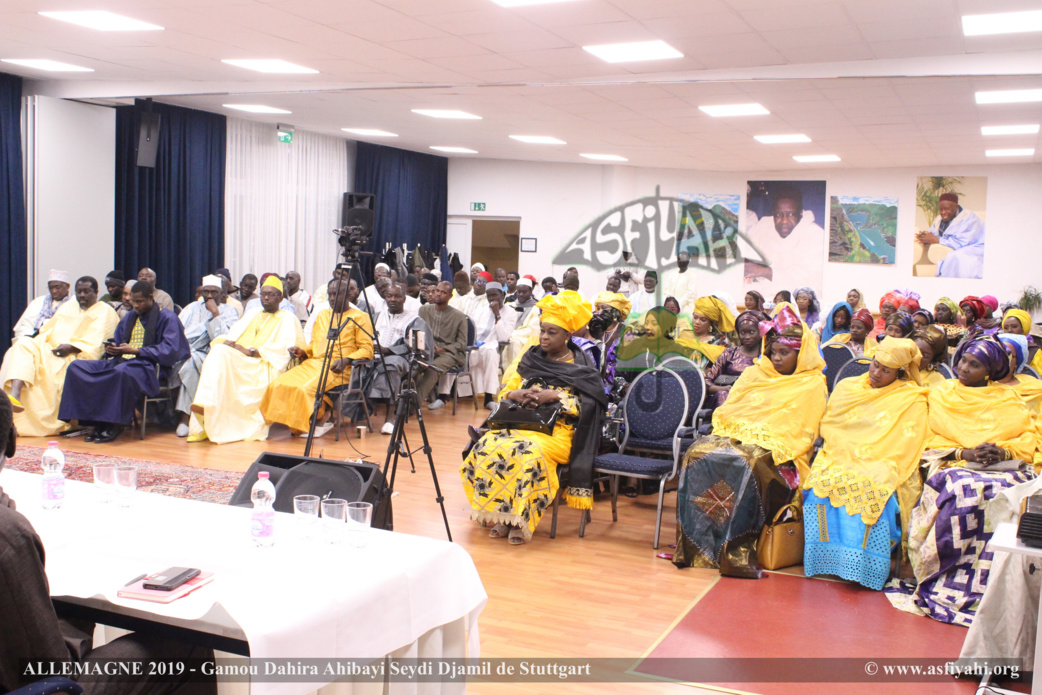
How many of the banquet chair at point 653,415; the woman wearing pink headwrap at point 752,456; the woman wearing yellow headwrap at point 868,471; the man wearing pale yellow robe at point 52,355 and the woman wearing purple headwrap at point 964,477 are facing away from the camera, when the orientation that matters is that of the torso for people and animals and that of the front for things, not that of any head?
0

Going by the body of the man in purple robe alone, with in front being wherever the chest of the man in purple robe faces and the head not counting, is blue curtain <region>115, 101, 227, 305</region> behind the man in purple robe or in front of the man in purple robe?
behind

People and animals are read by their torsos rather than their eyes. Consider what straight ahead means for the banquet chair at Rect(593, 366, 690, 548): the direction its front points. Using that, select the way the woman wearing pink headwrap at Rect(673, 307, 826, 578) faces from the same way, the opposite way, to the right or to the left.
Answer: the same way

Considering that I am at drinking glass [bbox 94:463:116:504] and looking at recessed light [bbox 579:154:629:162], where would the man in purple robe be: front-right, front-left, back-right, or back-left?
front-left

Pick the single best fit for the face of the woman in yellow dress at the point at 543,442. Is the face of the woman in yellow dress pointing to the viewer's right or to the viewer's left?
to the viewer's left

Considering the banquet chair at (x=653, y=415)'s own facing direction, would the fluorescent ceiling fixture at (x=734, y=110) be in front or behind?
behind

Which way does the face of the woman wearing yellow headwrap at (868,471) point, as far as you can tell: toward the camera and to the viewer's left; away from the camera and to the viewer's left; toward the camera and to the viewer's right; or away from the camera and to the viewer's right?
toward the camera and to the viewer's left

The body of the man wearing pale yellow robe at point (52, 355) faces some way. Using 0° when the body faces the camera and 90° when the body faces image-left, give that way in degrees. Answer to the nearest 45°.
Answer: approximately 45°

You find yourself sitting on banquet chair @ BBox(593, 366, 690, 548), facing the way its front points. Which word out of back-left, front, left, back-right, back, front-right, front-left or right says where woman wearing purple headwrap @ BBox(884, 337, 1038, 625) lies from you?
left

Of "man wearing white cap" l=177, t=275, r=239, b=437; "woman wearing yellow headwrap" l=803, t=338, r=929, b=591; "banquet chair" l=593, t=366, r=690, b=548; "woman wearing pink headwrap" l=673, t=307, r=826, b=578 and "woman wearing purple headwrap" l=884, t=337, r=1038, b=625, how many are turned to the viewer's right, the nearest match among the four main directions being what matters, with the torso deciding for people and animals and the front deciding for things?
0

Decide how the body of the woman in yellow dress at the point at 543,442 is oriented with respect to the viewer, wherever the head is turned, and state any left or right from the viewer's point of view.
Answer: facing the viewer and to the left of the viewer

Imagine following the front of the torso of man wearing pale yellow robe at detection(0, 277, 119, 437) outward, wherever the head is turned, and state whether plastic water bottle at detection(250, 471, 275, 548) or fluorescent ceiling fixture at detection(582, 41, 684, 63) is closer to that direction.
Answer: the plastic water bottle

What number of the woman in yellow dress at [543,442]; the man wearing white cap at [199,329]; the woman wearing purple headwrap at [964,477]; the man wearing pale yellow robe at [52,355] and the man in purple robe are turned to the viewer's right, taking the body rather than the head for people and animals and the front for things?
0

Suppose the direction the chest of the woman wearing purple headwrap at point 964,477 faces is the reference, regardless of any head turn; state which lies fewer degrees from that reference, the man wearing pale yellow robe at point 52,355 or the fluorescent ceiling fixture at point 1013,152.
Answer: the man wearing pale yellow robe

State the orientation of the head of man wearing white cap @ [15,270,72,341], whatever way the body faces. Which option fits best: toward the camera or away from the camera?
toward the camera

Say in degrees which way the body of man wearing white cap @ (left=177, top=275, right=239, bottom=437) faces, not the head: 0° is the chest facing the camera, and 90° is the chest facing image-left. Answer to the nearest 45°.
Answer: approximately 0°

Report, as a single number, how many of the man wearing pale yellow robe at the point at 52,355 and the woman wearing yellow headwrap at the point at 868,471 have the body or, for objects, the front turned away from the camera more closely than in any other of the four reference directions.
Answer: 0

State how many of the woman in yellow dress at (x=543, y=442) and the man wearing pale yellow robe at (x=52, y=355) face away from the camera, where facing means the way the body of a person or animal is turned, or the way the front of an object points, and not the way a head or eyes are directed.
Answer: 0

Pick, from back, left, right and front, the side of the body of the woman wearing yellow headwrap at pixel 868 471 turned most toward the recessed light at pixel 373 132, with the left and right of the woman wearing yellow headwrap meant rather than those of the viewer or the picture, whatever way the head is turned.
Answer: right
